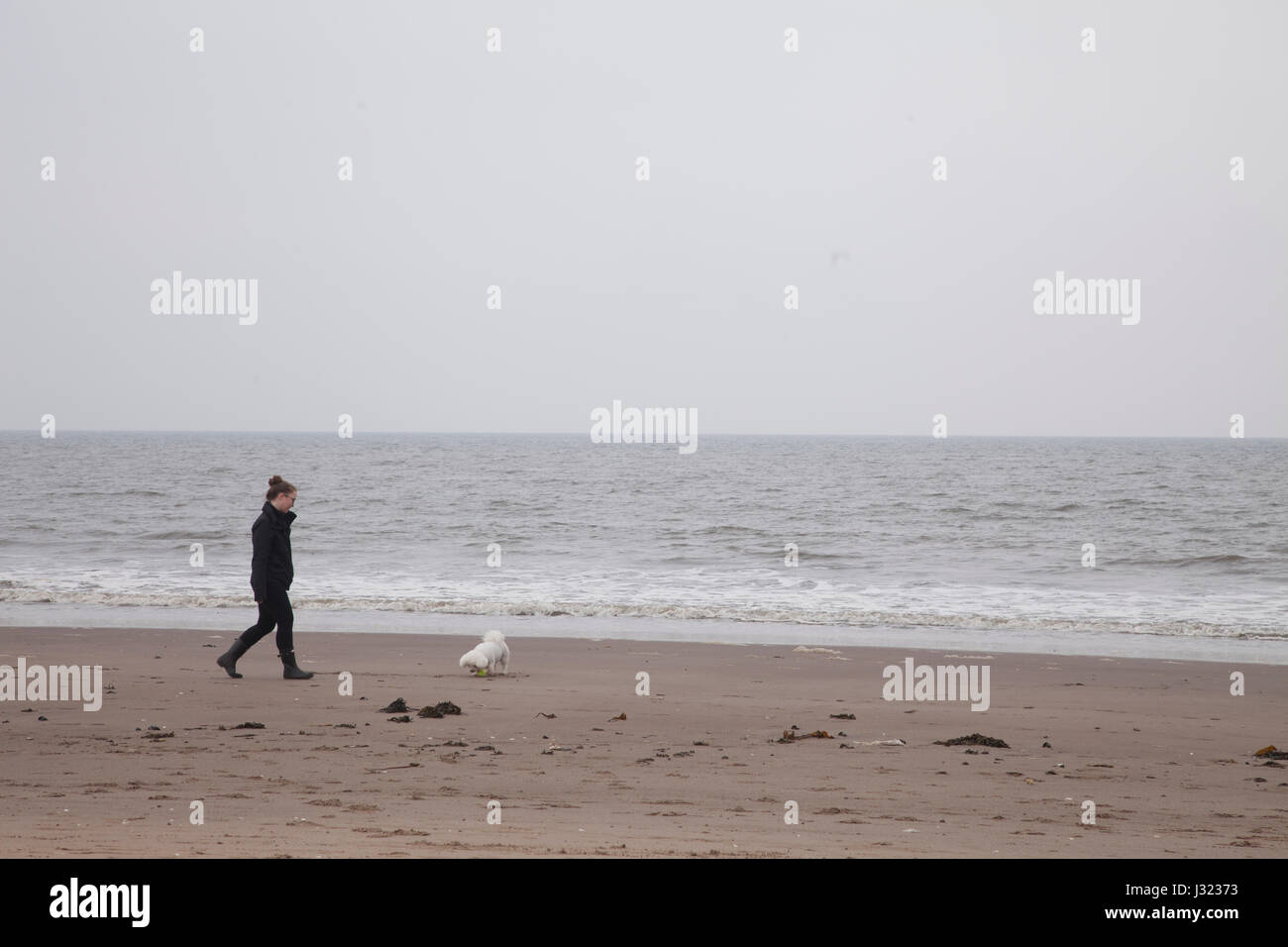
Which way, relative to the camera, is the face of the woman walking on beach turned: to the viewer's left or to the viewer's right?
to the viewer's right

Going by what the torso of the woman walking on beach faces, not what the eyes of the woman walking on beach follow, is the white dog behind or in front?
in front

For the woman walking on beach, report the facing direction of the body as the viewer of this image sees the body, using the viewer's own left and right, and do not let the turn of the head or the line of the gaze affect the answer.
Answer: facing to the right of the viewer
